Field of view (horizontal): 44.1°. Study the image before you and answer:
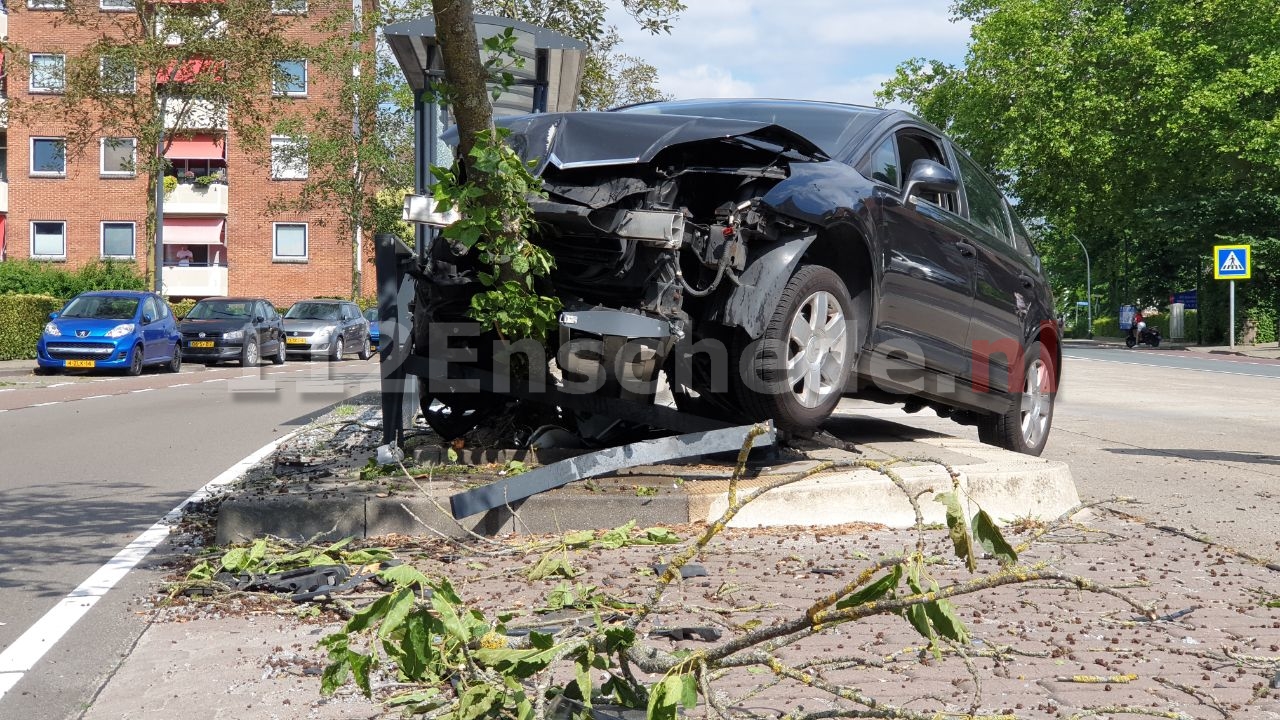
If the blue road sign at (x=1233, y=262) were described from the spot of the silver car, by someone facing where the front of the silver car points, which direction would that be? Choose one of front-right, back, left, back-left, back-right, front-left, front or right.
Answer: back-left

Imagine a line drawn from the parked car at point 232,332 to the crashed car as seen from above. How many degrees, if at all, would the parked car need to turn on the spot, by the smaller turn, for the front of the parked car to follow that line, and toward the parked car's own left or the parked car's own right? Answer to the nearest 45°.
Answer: approximately 45° to the parked car's own left

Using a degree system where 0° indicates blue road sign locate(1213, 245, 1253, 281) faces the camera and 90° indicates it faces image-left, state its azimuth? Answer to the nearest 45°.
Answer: approximately 0°

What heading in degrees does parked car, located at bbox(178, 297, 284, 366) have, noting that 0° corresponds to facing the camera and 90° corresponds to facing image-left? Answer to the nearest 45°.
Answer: approximately 45°

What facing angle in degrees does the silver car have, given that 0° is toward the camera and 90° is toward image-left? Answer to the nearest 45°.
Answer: approximately 45°

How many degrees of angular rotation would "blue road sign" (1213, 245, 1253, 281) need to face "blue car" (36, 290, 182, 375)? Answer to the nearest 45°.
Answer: approximately 45° to its right
